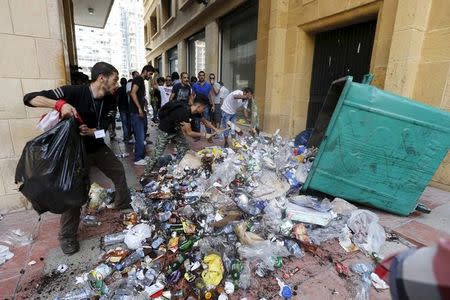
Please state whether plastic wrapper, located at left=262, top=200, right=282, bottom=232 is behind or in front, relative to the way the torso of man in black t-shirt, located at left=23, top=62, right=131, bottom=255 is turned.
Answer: in front

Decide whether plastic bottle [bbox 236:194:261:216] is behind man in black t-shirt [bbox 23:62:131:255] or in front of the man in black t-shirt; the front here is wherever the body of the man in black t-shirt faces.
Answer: in front

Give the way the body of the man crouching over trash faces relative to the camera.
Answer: to the viewer's right

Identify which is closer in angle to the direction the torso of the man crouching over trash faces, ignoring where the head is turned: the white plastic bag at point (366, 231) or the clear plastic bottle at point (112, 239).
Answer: the white plastic bag

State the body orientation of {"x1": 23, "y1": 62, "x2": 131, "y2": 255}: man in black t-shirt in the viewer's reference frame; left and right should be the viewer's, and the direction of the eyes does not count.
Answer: facing the viewer and to the right of the viewer

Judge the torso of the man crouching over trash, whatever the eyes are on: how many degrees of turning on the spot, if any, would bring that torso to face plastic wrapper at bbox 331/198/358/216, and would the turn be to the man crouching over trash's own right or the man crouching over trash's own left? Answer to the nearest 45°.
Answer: approximately 45° to the man crouching over trash's own right

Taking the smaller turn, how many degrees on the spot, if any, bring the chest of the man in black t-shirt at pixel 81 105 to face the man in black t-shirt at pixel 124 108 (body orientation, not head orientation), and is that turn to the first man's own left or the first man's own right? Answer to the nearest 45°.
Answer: approximately 135° to the first man's own left
